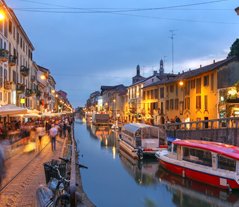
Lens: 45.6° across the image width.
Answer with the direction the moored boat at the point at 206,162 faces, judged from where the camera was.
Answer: facing away from the viewer and to the left of the viewer

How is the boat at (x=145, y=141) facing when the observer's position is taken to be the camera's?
facing away from the viewer and to the left of the viewer

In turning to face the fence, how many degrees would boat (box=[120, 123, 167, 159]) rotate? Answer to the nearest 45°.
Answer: approximately 135° to its right

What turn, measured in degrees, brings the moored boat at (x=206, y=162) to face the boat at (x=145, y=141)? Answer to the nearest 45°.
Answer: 0° — it already faces it

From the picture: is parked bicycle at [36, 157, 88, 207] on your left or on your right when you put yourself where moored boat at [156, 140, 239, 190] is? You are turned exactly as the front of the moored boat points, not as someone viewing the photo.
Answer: on your left

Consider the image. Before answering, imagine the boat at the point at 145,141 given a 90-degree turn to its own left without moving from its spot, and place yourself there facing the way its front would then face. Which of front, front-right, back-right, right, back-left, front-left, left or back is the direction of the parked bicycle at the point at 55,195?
front-left
